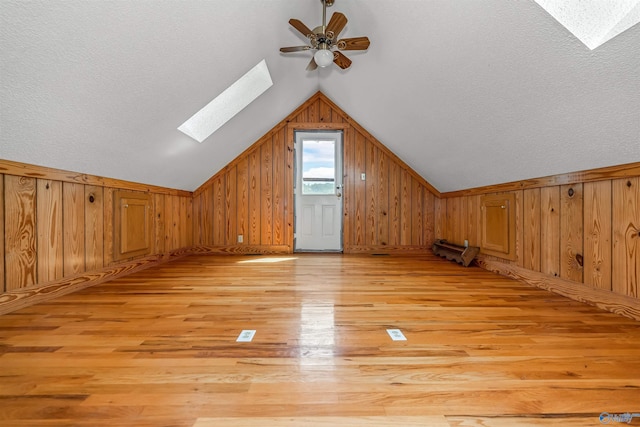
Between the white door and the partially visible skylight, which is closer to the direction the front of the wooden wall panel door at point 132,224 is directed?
the partially visible skylight

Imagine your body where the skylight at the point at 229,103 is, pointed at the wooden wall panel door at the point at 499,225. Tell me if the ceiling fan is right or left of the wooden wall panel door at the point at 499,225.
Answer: right

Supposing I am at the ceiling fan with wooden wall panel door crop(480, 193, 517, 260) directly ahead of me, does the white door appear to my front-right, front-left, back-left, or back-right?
front-left

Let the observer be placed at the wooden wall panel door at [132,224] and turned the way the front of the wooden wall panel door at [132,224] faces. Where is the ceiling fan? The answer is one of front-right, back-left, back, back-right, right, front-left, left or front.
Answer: front

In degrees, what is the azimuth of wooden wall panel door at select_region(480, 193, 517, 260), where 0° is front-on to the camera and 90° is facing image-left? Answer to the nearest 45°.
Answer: approximately 45°

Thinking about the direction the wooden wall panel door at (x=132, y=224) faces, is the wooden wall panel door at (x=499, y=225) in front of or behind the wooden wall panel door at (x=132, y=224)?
in front

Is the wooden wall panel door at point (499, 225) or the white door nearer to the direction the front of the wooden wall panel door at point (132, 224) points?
the wooden wall panel door

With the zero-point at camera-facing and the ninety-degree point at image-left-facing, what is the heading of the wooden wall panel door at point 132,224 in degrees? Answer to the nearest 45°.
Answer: approximately 315°

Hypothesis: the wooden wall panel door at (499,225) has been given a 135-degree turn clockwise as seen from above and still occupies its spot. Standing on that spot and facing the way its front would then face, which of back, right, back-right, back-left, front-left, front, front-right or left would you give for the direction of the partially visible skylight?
back

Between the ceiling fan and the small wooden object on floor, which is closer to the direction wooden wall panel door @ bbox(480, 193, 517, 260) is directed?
the ceiling fan

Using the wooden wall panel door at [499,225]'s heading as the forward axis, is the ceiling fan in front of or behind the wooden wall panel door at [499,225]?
in front

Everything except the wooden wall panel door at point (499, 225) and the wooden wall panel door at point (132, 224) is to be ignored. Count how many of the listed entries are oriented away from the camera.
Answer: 0
